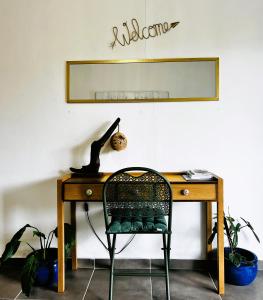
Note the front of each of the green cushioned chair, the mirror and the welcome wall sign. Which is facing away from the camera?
the green cushioned chair

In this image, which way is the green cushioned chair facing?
away from the camera

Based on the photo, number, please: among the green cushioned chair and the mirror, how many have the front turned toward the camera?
1

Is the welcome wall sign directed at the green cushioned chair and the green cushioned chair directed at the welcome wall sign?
yes

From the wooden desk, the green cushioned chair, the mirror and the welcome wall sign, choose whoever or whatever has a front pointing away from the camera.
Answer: the green cushioned chair

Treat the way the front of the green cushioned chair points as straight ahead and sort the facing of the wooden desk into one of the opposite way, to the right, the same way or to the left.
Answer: the opposite way

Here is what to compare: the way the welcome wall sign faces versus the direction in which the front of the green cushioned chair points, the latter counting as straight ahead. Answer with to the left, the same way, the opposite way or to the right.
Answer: the opposite way

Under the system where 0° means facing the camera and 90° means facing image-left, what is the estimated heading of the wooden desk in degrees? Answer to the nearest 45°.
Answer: approximately 0°

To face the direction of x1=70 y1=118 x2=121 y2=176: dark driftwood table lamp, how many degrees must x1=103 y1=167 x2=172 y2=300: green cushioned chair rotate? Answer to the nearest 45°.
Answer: approximately 45° to its left

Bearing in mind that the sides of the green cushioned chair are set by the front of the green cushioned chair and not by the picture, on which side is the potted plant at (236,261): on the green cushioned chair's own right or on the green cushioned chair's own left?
on the green cushioned chair's own right

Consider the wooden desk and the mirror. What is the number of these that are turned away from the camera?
0
